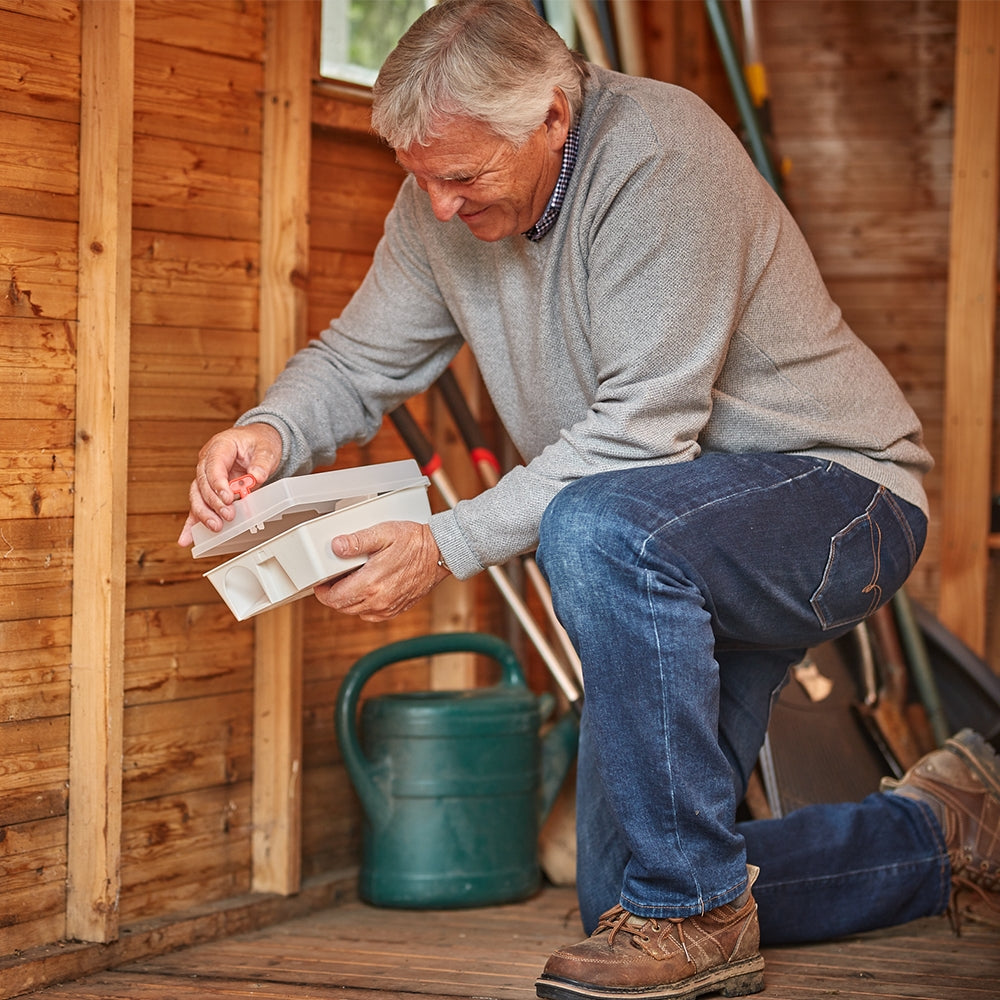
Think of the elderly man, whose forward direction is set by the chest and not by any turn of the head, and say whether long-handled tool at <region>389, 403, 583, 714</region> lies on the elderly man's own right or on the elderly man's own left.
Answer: on the elderly man's own right

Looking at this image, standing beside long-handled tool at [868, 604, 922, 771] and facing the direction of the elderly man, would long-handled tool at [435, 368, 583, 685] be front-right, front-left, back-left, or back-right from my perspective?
front-right

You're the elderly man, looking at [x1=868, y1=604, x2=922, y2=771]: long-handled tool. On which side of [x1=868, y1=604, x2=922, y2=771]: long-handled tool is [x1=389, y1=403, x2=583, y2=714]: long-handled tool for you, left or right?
left

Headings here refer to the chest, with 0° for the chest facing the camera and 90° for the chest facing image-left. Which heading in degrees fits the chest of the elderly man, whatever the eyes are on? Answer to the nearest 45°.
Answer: approximately 45°

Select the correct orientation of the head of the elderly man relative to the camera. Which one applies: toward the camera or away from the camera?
toward the camera

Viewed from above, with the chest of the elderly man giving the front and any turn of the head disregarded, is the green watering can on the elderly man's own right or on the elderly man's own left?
on the elderly man's own right

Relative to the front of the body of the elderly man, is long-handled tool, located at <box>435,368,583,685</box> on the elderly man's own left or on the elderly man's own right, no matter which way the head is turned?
on the elderly man's own right

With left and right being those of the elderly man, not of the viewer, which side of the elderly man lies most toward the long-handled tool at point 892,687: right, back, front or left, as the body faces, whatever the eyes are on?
back
